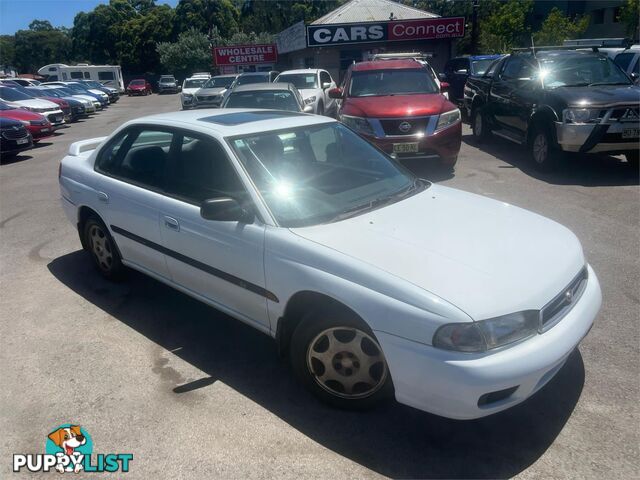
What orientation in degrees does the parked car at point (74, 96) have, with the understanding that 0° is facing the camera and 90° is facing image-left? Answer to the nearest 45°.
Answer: approximately 315°

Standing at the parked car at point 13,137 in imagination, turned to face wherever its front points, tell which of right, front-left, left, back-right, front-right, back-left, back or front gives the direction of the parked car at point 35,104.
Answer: back-left

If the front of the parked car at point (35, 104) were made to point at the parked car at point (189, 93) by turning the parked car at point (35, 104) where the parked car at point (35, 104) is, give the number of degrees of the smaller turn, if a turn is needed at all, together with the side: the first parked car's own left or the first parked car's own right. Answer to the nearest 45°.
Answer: approximately 90° to the first parked car's own left

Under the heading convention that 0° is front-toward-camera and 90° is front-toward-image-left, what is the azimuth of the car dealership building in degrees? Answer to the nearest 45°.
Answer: approximately 0°

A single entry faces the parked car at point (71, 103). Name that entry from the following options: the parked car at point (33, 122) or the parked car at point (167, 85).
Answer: the parked car at point (167, 85)

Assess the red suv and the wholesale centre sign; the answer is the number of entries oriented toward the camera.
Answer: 2

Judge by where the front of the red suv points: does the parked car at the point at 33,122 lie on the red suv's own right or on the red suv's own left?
on the red suv's own right

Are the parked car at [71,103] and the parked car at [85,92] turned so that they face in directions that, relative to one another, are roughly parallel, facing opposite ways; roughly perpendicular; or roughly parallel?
roughly parallel

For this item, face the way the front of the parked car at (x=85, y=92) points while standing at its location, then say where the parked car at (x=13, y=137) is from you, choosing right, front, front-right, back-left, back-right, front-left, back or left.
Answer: front-right

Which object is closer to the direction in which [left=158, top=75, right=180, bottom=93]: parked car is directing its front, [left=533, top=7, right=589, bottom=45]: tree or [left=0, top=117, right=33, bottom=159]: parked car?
the parked car

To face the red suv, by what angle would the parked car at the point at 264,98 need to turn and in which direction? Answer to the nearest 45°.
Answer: approximately 45° to its left

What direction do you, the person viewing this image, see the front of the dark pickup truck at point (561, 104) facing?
facing the viewer and to the right of the viewer

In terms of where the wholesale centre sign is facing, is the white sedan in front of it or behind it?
in front

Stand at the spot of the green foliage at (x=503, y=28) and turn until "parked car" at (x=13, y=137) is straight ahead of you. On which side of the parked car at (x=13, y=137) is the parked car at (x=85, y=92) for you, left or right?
right

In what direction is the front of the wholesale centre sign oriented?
toward the camera

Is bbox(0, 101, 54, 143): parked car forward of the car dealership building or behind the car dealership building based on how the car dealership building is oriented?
forward

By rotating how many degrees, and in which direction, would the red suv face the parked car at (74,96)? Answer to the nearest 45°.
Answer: approximately 135° to its right
